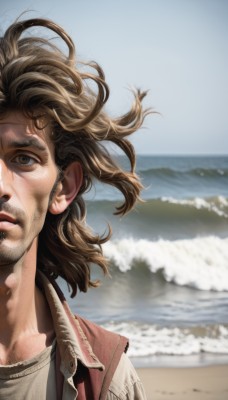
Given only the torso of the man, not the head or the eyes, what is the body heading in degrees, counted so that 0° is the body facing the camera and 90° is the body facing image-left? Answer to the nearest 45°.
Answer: approximately 0°

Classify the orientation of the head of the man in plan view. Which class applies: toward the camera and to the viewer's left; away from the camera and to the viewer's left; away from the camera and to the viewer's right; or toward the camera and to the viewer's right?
toward the camera and to the viewer's left
